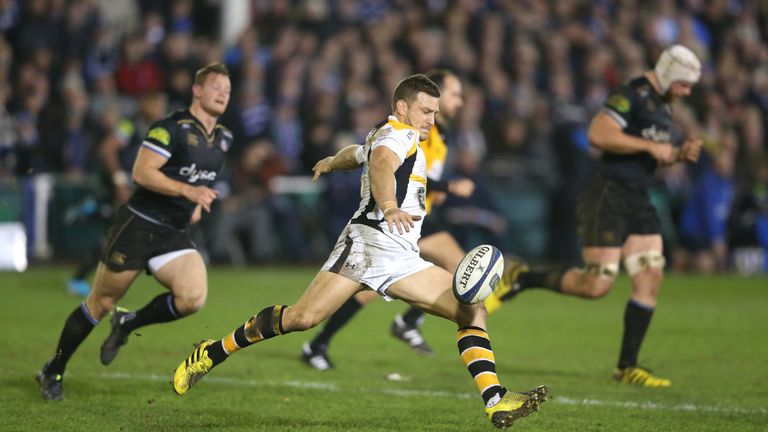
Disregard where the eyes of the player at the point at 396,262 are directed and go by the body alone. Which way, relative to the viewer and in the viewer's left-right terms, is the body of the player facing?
facing to the right of the viewer

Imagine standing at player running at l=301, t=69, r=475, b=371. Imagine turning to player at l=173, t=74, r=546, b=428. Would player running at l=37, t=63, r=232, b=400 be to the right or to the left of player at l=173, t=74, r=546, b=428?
right

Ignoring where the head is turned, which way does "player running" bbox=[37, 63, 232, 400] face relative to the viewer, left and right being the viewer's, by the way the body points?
facing the viewer and to the right of the viewer

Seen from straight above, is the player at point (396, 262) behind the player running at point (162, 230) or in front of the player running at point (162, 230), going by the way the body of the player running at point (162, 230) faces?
in front

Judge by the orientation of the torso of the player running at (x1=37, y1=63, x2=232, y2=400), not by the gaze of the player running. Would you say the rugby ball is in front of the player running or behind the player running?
in front

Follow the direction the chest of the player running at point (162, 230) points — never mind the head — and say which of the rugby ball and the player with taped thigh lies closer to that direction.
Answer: the rugby ball

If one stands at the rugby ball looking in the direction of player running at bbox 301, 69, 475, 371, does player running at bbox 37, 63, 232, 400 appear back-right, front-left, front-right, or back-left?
front-left

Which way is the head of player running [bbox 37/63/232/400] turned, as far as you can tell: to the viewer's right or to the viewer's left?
to the viewer's right

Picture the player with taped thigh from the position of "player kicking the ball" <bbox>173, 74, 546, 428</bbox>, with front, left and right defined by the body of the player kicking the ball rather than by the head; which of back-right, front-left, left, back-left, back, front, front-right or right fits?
front-left
